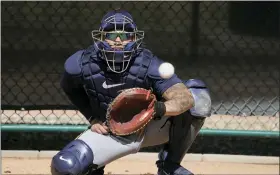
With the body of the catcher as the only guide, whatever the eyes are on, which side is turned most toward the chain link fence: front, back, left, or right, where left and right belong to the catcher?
back

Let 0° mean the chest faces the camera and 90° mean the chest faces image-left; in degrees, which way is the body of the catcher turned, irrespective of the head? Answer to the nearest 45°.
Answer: approximately 0°
